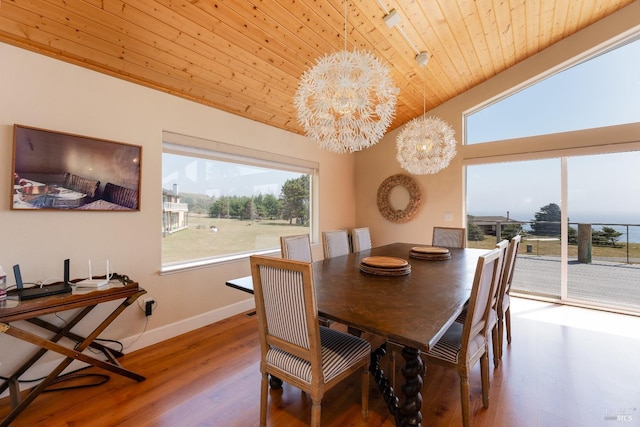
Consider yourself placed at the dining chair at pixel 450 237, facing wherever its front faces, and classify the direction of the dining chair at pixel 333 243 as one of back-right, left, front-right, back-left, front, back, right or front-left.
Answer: front-right

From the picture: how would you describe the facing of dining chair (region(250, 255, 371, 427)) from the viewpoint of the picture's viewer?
facing away from the viewer and to the right of the viewer

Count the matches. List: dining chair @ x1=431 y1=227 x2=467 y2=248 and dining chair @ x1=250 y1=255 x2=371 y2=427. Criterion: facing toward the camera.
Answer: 1

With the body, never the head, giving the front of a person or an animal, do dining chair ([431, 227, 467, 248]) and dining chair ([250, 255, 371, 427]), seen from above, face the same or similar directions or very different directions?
very different directions

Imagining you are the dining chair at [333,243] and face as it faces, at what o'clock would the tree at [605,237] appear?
The tree is roughly at 10 o'clock from the dining chair.

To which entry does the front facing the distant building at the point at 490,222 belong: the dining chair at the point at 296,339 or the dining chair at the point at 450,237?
the dining chair at the point at 296,339

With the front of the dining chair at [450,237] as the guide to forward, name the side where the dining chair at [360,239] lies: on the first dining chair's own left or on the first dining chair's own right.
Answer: on the first dining chair's own right

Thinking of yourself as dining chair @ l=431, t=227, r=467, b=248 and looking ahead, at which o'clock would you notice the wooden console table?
The wooden console table is roughly at 1 o'clock from the dining chair.

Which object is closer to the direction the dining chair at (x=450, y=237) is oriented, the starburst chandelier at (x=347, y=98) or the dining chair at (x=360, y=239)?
the starburst chandelier

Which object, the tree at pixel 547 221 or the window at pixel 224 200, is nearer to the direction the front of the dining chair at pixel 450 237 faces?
the window

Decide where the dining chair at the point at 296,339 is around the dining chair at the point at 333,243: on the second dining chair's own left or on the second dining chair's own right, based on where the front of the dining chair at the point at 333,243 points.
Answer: on the second dining chair's own right
